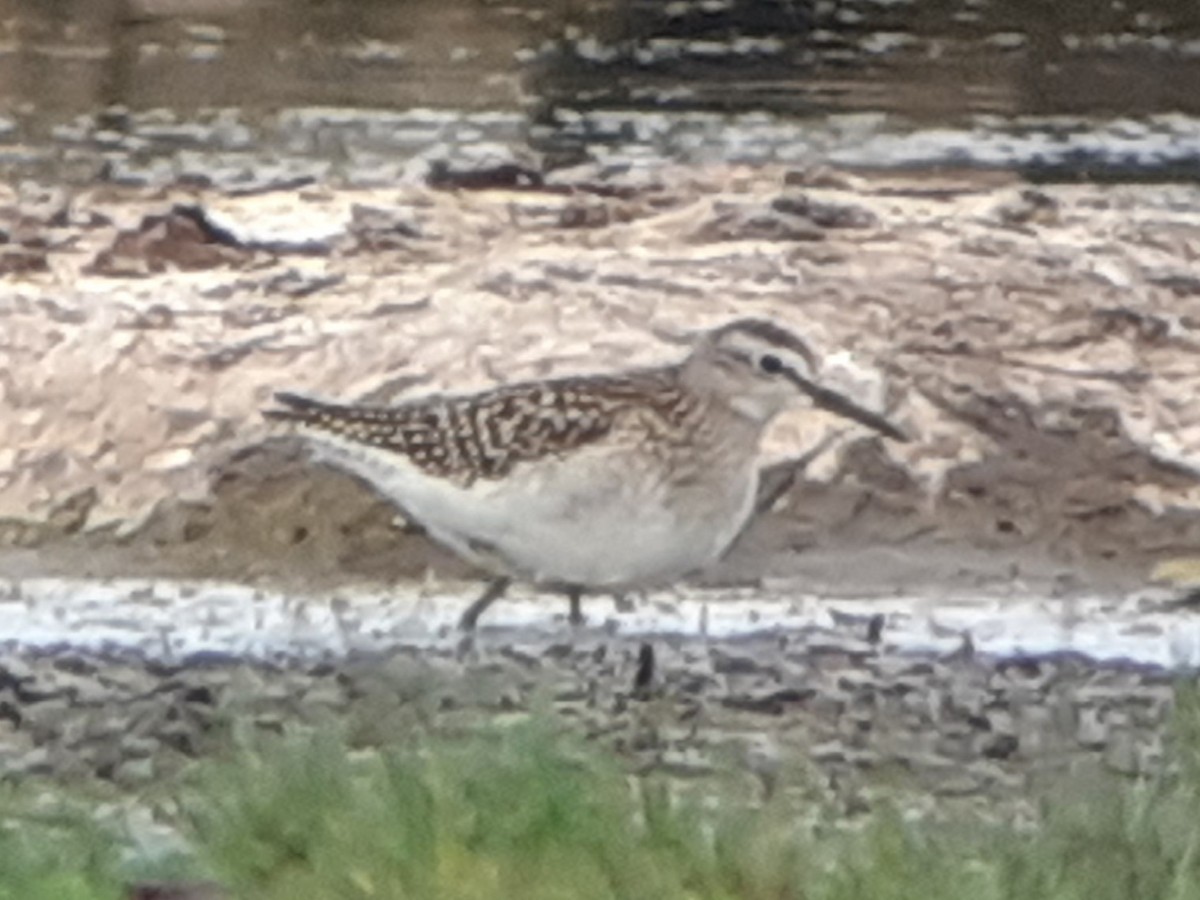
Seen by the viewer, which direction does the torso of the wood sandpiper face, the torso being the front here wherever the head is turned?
to the viewer's right
